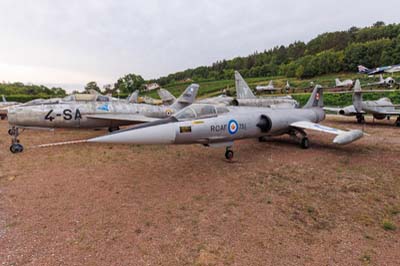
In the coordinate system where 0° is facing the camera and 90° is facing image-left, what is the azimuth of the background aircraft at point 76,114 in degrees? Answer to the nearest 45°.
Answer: approximately 90°

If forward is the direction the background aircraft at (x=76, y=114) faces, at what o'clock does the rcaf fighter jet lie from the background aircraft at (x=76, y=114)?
The rcaf fighter jet is roughly at 8 o'clock from the background aircraft.

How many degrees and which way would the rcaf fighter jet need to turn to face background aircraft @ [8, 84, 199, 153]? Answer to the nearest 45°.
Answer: approximately 90° to its right

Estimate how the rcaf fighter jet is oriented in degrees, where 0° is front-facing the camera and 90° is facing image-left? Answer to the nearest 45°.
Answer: approximately 45°
